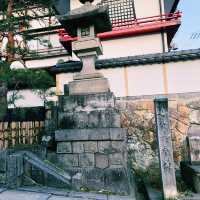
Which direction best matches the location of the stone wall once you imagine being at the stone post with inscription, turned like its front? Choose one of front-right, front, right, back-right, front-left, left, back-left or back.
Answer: back

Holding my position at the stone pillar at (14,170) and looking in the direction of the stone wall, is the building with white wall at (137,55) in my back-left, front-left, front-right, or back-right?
front-left

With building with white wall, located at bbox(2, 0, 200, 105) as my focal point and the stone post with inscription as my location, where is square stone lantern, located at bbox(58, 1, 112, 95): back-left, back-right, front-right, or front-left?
front-left

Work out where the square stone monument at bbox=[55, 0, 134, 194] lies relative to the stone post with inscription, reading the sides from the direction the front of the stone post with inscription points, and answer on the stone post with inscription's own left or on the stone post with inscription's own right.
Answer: on the stone post with inscription's own right

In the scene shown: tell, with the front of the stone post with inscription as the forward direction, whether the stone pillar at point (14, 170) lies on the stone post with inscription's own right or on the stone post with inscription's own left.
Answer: on the stone post with inscription's own right

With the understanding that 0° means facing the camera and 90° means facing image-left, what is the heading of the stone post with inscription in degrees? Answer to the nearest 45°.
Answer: approximately 0°

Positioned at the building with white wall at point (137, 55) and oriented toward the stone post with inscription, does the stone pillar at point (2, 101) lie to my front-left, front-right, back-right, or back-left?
front-right

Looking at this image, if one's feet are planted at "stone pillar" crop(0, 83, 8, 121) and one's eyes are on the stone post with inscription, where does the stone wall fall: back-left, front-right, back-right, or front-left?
front-left

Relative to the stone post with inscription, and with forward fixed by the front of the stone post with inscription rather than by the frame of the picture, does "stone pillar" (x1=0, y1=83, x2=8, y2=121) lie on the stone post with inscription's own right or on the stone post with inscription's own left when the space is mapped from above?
on the stone post with inscription's own right

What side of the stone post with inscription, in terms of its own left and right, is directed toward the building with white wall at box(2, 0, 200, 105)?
back
